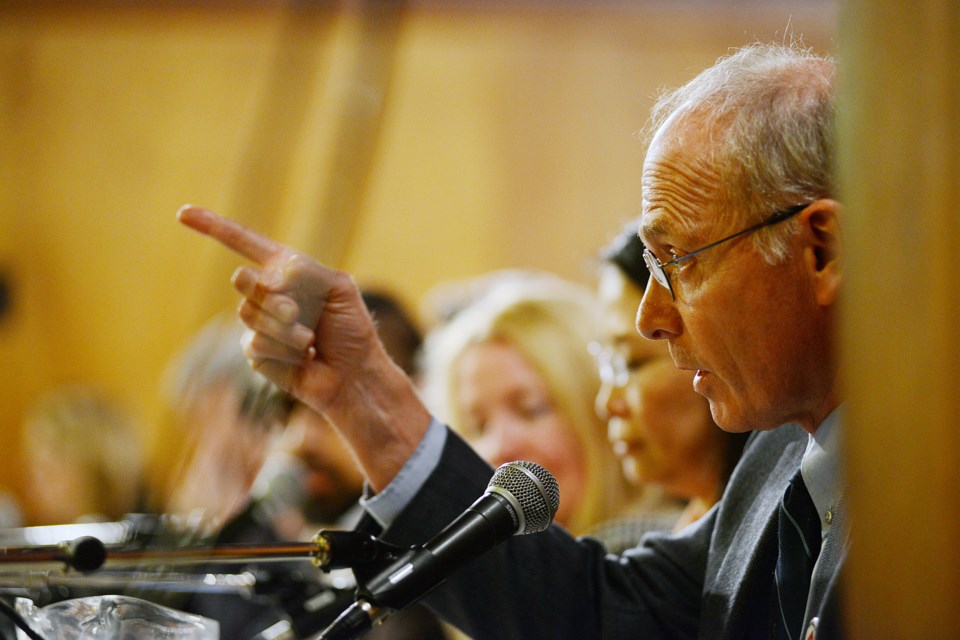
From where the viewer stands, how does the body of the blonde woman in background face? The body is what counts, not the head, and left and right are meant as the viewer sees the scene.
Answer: facing the viewer and to the left of the viewer

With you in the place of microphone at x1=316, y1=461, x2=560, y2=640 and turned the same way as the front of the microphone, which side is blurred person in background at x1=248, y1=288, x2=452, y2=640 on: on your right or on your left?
on your left

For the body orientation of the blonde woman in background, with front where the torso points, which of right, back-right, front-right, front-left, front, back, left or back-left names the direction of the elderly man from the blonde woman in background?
front-left

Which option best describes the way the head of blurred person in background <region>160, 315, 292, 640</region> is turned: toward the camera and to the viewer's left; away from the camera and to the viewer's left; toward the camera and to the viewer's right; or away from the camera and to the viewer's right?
toward the camera and to the viewer's left

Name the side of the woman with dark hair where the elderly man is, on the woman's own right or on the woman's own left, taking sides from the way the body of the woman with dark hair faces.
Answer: on the woman's own left

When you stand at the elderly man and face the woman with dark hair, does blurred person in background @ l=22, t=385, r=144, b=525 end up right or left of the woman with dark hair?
left

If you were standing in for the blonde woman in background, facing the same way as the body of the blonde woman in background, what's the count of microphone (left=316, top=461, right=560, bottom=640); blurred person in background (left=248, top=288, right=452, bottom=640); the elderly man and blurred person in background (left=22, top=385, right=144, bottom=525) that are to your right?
2

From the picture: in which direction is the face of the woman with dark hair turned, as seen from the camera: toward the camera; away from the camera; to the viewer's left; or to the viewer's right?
to the viewer's left

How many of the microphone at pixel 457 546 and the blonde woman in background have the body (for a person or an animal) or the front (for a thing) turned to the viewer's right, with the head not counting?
1

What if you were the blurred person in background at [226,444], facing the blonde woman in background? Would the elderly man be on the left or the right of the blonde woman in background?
right

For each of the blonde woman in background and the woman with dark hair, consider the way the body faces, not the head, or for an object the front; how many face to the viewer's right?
0

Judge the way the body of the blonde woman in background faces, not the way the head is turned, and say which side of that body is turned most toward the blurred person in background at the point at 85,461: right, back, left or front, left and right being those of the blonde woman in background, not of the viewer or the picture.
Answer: right

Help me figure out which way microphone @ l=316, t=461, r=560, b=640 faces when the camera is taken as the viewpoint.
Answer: facing to the right of the viewer

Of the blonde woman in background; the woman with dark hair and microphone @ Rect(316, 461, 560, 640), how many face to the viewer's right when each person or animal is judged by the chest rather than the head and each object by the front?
1
